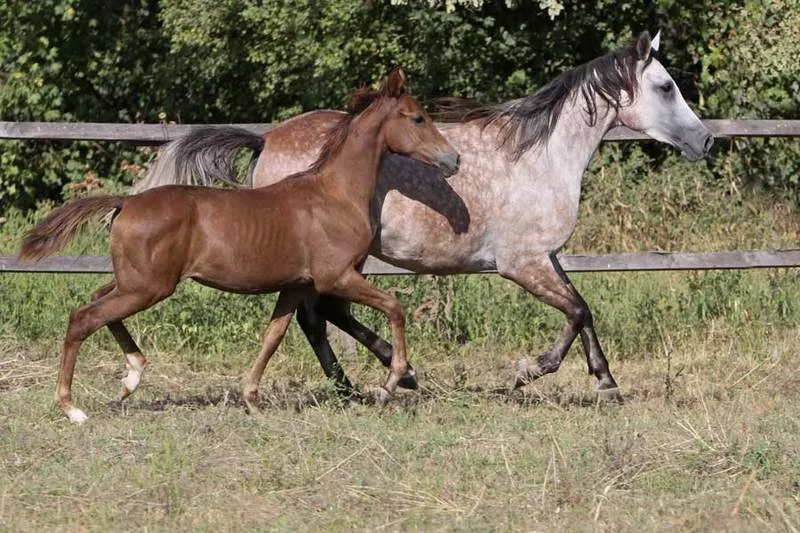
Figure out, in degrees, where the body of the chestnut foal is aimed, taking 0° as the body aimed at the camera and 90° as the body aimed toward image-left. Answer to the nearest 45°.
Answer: approximately 270°
